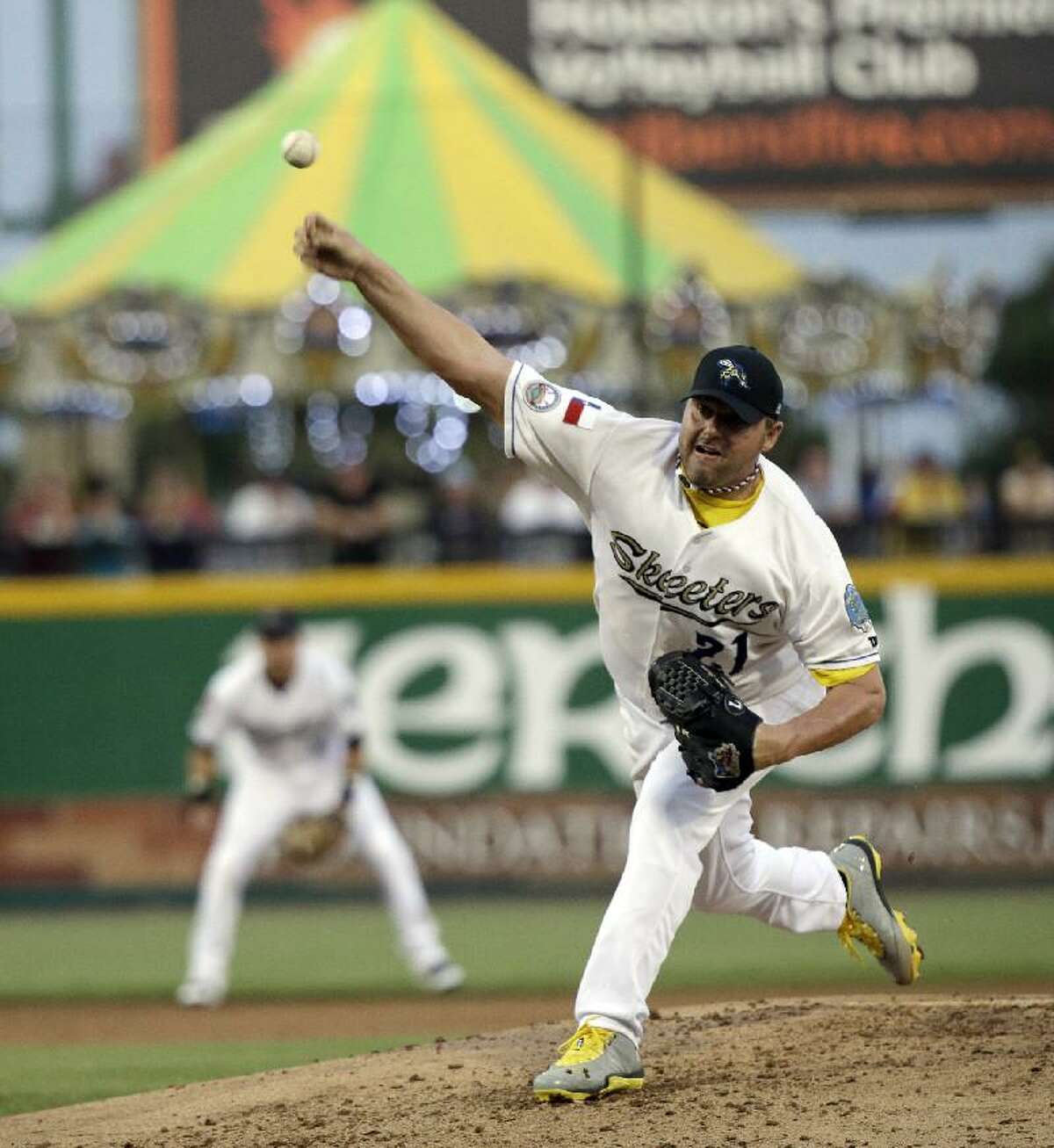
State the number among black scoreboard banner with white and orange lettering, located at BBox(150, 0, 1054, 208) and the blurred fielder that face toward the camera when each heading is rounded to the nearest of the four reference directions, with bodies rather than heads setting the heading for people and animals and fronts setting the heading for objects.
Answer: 2

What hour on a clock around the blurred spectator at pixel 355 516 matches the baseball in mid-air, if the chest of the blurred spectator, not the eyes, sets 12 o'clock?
The baseball in mid-air is roughly at 12 o'clock from the blurred spectator.

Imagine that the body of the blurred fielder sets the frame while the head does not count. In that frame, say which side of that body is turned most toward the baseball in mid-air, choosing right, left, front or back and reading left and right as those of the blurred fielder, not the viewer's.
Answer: front

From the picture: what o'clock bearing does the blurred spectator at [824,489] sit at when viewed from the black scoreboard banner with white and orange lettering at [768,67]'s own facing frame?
The blurred spectator is roughly at 12 o'clock from the black scoreboard banner with white and orange lettering.

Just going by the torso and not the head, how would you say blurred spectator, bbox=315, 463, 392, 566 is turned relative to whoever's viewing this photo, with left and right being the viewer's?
facing the viewer

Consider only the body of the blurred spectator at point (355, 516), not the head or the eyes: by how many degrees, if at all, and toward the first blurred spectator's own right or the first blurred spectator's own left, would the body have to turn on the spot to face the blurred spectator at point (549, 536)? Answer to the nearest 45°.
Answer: approximately 90° to the first blurred spectator's own left

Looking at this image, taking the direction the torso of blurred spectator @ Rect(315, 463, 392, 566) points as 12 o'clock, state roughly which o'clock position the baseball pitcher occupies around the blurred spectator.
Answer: The baseball pitcher is roughly at 12 o'clock from the blurred spectator.

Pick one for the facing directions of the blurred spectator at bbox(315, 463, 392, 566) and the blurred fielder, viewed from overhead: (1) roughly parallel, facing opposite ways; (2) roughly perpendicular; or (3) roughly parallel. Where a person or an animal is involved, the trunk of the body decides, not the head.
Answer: roughly parallel

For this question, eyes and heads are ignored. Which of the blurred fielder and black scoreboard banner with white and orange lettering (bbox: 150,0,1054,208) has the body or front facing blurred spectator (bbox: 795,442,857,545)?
the black scoreboard banner with white and orange lettering

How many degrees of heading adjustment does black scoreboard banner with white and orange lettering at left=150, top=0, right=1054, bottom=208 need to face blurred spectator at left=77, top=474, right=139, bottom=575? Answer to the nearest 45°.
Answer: approximately 45° to its right

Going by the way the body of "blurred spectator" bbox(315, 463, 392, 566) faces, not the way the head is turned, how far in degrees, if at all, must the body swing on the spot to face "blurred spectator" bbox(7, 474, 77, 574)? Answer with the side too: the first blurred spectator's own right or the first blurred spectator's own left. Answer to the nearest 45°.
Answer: approximately 90° to the first blurred spectator's own right

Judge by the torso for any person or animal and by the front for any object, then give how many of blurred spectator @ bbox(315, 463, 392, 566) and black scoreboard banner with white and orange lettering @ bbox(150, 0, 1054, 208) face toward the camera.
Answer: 2

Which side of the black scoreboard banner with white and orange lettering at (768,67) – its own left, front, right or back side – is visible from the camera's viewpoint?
front

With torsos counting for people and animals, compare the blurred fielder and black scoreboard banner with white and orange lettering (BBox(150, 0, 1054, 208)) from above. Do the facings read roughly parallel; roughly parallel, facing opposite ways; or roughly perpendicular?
roughly parallel

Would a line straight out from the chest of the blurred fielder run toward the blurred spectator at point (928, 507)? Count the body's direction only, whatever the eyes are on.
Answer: no

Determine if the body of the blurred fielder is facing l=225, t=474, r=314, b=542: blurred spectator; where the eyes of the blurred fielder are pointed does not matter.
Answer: no

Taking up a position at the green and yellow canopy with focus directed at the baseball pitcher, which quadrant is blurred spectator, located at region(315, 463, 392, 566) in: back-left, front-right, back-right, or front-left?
front-right

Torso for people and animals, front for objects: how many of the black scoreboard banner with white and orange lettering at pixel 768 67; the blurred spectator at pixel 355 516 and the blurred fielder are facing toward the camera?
3

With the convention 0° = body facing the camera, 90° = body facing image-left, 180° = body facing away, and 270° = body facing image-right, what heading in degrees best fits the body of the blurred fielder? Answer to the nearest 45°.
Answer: approximately 0°

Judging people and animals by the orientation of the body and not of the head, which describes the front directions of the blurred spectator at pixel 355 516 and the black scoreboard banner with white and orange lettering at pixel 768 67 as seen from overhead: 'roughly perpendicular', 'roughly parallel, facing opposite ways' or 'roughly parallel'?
roughly parallel
